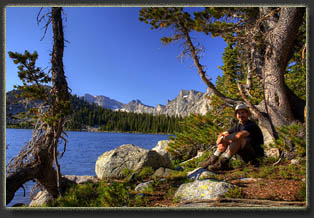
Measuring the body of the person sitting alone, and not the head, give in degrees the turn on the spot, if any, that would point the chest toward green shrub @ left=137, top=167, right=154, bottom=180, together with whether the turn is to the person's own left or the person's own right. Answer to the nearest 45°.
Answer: approximately 45° to the person's own right

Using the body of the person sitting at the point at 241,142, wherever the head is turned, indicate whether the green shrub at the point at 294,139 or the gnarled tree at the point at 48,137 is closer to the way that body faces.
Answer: the gnarled tree

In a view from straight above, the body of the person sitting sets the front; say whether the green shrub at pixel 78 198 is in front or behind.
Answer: in front

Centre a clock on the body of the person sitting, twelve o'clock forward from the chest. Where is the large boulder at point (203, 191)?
The large boulder is roughly at 11 o'clock from the person sitting.

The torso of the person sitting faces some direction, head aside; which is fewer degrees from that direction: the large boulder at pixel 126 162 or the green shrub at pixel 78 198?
the green shrub

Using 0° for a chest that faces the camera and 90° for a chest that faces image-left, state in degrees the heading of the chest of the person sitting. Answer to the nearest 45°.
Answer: approximately 45°

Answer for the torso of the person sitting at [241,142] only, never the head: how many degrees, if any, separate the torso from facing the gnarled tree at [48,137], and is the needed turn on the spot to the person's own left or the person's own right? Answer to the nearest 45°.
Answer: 0° — they already face it

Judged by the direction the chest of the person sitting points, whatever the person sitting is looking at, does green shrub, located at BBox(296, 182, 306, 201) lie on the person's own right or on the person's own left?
on the person's own left
